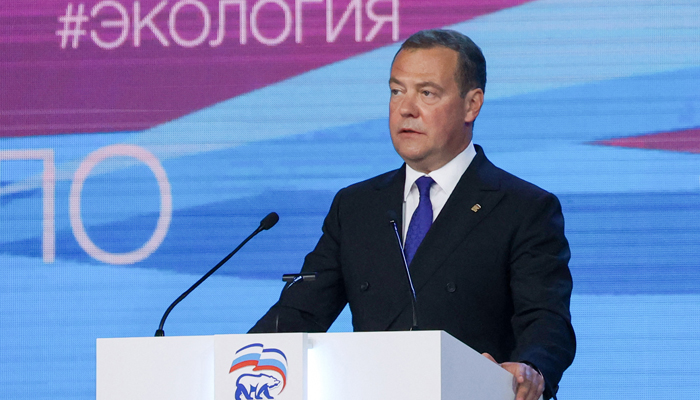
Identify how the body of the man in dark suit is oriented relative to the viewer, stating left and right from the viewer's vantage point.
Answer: facing the viewer and to the left of the viewer

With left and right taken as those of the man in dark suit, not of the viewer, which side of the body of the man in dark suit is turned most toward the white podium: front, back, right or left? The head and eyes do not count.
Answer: front

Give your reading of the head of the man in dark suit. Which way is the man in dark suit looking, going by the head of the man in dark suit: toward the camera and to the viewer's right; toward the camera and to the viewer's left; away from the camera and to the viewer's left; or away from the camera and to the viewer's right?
toward the camera and to the viewer's left
